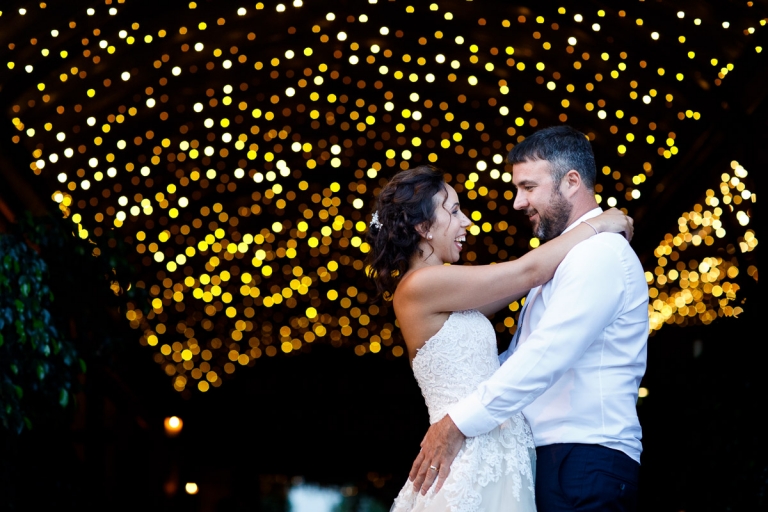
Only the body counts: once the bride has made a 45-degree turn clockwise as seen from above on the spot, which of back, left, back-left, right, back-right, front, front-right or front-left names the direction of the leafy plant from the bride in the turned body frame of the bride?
back

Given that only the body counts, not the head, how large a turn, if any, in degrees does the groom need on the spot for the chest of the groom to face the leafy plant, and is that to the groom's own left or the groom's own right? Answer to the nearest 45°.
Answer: approximately 45° to the groom's own right

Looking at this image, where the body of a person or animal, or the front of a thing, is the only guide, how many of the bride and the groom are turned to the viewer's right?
1

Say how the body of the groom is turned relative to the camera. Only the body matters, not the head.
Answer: to the viewer's left

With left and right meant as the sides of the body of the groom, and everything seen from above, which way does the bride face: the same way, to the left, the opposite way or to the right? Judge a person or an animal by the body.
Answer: the opposite way

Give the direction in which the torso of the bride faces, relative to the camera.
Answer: to the viewer's right

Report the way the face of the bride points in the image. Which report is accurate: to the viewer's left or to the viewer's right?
to the viewer's right
